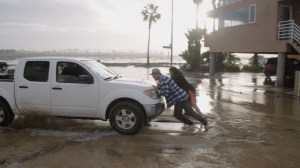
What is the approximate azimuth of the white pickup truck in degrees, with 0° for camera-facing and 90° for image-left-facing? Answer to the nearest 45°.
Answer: approximately 270°

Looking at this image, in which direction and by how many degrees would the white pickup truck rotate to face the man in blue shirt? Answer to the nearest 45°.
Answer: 0° — it already faces them
